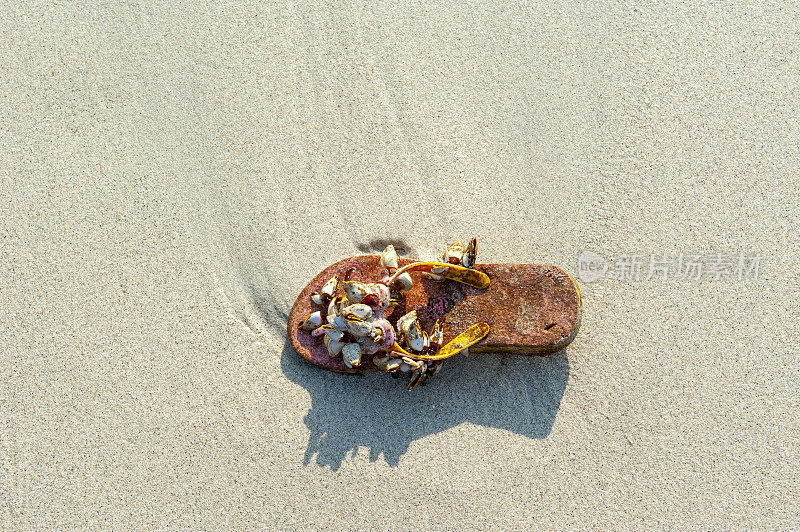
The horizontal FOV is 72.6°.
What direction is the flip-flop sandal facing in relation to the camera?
to the viewer's left
